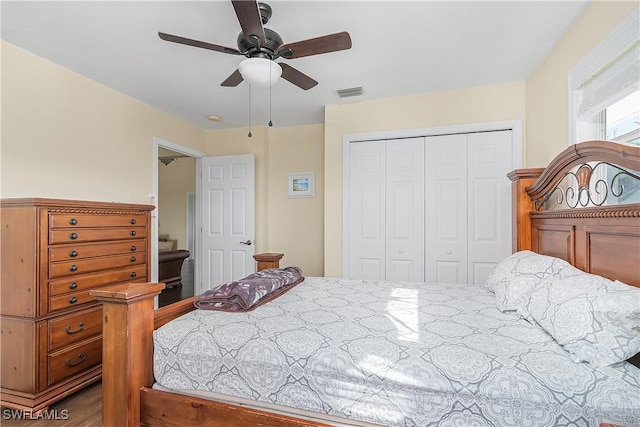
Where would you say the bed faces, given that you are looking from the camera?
facing to the left of the viewer

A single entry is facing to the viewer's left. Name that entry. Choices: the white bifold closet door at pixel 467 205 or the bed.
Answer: the bed

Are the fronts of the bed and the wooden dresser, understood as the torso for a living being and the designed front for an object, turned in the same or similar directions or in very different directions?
very different directions

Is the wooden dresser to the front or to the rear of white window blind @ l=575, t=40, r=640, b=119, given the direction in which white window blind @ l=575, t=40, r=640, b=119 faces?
to the front

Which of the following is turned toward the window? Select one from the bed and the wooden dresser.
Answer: the wooden dresser

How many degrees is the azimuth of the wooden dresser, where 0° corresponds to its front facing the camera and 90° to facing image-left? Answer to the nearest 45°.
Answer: approximately 315°

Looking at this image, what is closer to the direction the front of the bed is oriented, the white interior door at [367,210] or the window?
the white interior door

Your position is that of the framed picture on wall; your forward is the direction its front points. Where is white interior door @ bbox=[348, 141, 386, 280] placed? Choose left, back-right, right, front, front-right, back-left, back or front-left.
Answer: front-left

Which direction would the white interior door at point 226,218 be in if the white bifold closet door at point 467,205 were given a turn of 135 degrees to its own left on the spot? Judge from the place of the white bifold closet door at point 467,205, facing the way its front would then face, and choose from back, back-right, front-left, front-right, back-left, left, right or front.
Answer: back-left

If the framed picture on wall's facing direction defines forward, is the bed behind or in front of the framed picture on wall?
in front

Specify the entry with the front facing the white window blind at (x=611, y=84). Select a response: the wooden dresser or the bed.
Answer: the wooden dresser

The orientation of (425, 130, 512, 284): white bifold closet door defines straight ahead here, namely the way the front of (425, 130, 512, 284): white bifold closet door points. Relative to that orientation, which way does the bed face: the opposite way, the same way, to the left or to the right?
to the right

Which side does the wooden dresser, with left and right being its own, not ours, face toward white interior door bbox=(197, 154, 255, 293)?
left

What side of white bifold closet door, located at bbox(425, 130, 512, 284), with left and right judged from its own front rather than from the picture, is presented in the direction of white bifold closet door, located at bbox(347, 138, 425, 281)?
right

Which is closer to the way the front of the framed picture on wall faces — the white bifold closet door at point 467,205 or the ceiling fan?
the ceiling fan

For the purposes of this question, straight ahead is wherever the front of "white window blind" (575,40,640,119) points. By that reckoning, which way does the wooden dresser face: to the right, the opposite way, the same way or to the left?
the opposite way

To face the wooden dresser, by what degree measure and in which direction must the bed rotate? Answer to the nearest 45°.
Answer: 0° — it already faces it
